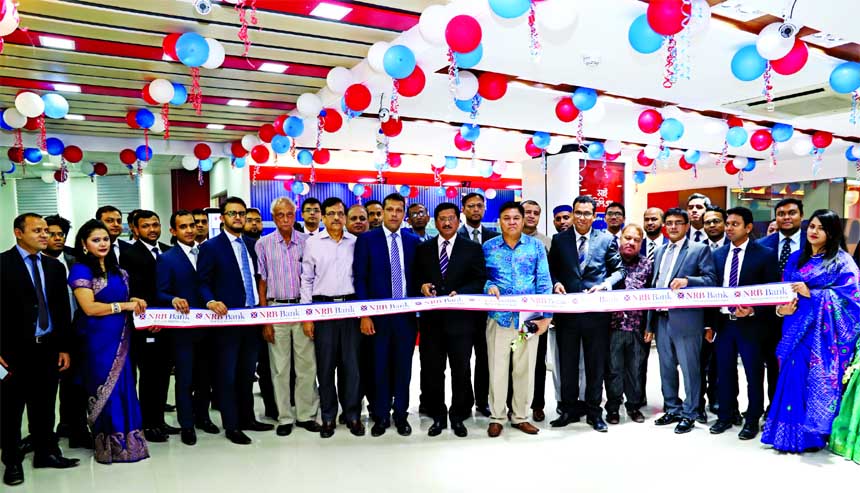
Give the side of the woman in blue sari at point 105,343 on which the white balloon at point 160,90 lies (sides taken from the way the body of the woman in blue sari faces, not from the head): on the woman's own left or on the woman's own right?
on the woman's own left

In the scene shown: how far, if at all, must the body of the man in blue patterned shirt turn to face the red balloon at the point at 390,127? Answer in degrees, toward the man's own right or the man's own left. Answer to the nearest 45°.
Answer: approximately 135° to the man's own right

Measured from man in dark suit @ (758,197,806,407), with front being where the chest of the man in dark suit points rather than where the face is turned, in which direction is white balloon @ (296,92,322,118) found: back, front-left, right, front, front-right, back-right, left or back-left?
right

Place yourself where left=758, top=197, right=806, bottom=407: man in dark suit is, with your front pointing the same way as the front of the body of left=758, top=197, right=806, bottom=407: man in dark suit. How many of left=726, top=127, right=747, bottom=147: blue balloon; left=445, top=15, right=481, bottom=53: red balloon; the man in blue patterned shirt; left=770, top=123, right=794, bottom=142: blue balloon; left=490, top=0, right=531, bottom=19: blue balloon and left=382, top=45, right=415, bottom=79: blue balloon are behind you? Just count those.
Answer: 2

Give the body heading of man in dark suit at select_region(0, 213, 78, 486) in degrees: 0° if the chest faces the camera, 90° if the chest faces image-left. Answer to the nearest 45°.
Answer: approximately 315°

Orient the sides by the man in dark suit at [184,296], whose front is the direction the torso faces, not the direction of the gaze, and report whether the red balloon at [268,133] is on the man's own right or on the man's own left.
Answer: on the man's own left

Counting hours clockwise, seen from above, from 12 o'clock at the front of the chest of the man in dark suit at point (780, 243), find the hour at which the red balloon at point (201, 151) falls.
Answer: The red balloon is roughly at 3 o'clock from the man in dark suit.

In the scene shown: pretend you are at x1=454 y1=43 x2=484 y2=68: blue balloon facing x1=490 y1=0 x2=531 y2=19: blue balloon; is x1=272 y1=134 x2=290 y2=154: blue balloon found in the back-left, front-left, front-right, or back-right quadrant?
back-right

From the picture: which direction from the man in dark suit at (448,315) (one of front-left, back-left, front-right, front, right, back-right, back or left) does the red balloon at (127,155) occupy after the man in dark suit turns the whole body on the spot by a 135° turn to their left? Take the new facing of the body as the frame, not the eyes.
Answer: left
